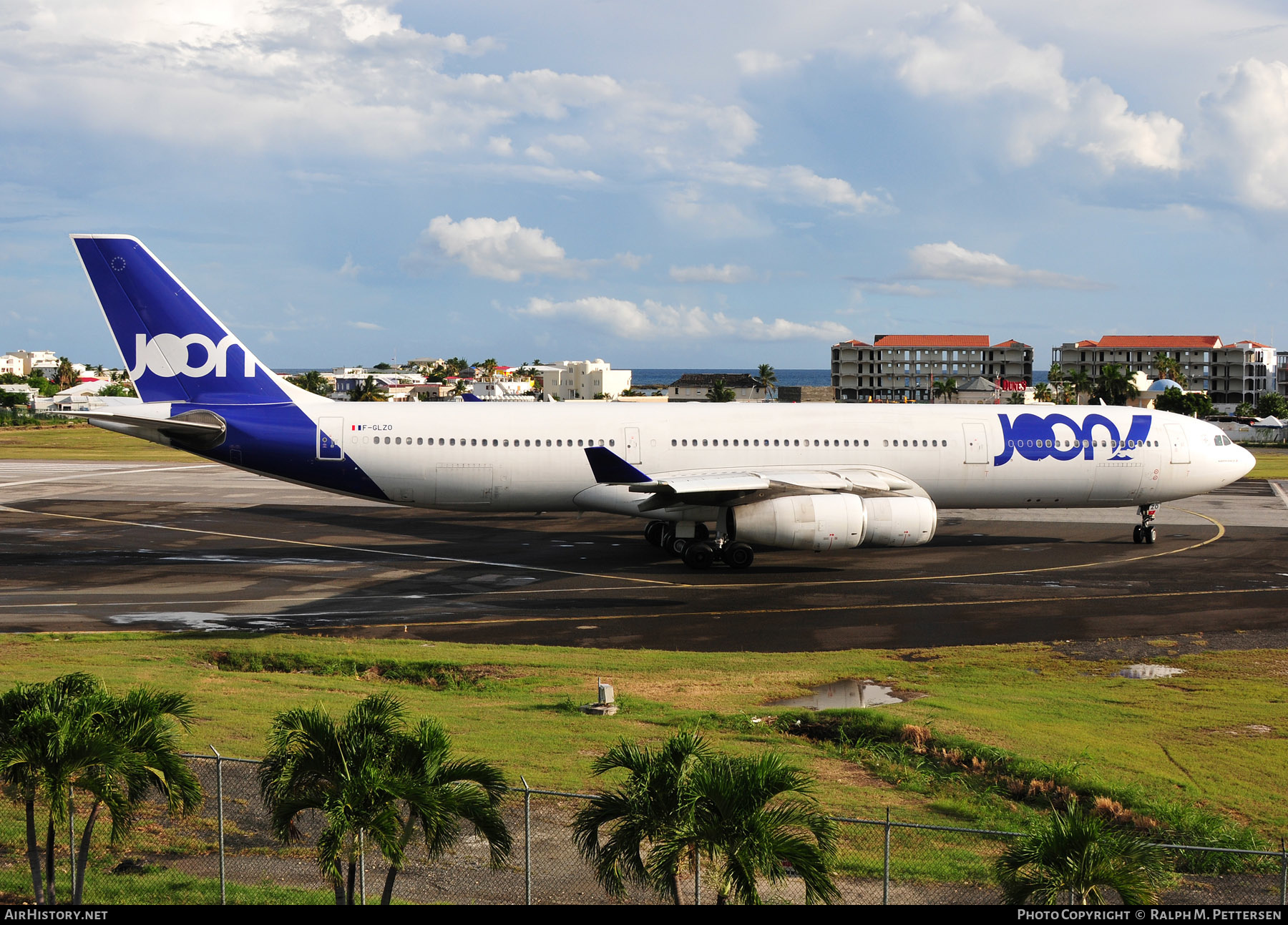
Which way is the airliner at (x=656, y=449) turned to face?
to the viewer's right

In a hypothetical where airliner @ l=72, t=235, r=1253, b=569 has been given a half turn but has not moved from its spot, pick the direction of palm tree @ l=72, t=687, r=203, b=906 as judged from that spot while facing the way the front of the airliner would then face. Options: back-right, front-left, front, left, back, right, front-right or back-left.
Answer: left

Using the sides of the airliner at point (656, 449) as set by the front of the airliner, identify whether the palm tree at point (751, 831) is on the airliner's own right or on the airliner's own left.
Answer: on the airliner's own right

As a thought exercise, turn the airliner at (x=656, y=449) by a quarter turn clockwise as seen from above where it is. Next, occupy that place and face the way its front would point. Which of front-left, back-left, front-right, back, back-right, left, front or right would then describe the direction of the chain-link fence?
front

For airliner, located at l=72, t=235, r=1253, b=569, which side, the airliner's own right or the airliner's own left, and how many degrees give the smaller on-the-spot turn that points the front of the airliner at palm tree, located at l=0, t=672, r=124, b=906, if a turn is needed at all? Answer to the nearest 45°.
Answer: approximately 90° to the airliner's own right

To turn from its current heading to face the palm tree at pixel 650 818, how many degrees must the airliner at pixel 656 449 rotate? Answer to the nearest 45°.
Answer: approximately 90° to its right

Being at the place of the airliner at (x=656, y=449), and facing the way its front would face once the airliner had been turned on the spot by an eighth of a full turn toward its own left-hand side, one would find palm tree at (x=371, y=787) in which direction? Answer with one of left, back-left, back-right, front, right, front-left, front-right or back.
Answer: back-right

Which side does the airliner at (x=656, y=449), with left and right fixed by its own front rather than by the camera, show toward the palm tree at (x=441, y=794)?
right
